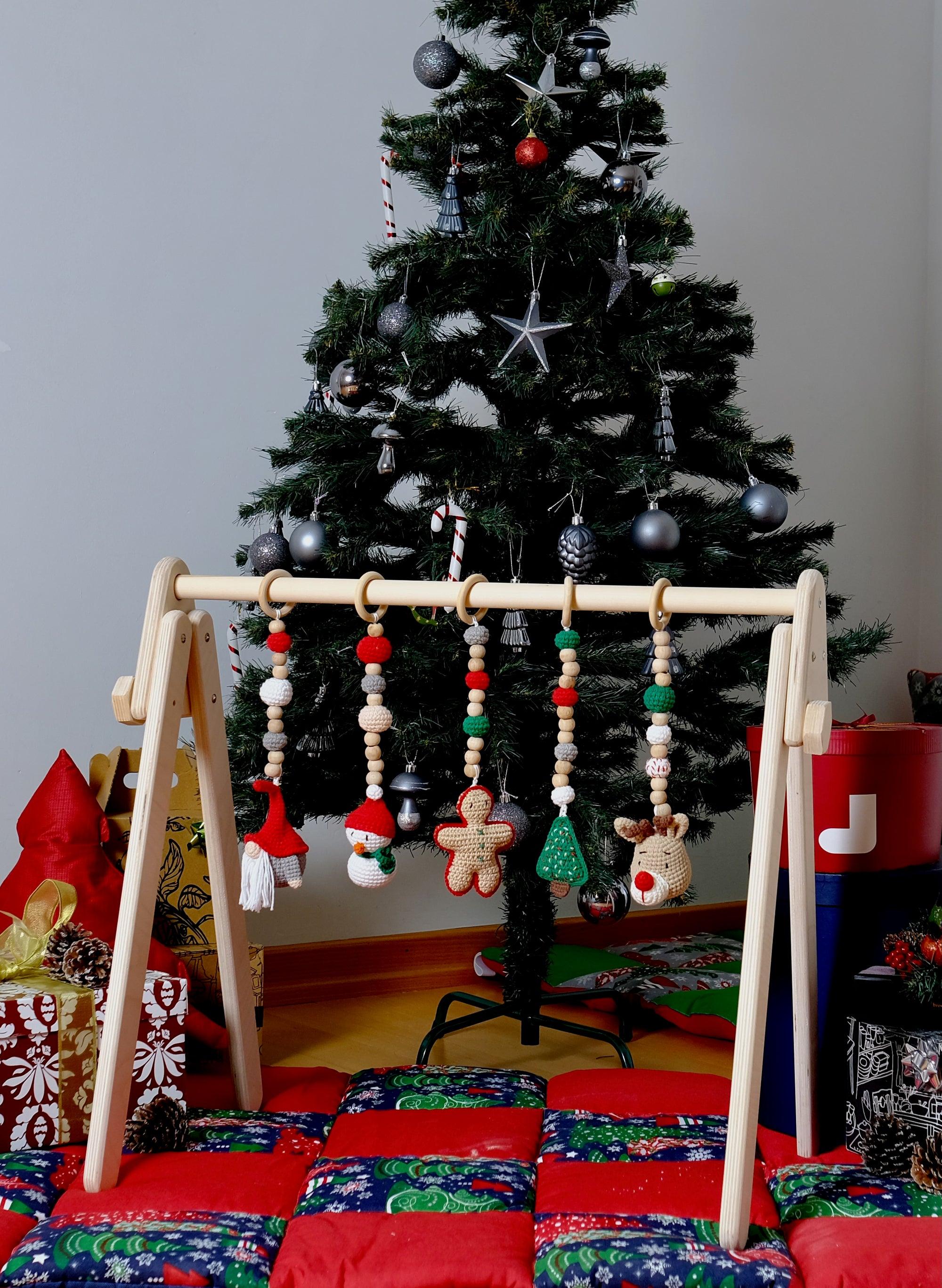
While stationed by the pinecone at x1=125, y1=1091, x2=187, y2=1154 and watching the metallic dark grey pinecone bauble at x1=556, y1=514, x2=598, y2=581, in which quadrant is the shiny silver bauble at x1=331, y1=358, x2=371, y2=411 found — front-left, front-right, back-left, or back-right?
front-left

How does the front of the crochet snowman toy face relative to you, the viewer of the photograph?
facing the viewer and to the left of the viewer

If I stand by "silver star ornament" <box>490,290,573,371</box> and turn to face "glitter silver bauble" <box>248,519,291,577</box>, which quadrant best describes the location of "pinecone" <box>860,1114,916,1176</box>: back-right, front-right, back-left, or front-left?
back-left

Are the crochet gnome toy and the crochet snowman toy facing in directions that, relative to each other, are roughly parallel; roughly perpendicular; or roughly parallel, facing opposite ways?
roughly parallel

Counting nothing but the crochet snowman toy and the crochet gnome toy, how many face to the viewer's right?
0
